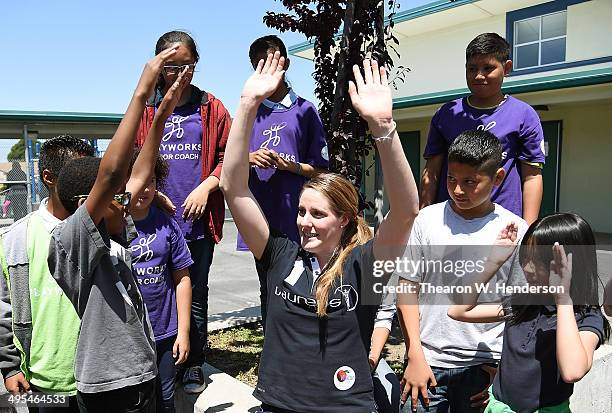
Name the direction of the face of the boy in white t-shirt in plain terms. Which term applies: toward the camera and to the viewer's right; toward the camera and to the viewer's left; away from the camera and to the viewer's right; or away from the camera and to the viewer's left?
toward the camera and to the viewer's left

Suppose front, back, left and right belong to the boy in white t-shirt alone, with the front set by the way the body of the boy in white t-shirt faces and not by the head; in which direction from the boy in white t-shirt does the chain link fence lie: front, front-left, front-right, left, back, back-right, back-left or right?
right

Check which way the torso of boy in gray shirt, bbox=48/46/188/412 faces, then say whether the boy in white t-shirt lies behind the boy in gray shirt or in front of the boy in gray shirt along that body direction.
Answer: in front

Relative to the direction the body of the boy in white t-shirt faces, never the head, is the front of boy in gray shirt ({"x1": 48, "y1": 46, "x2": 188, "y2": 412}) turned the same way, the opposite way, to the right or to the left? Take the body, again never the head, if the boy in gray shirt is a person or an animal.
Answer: the opposite way

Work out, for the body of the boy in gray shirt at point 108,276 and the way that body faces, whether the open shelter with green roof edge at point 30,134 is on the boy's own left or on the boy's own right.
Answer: on the boy's own left

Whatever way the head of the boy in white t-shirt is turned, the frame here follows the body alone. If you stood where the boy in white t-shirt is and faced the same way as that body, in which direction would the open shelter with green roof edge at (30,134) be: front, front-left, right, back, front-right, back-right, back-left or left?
right

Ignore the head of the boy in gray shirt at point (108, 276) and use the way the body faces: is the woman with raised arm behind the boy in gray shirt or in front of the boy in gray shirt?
in front

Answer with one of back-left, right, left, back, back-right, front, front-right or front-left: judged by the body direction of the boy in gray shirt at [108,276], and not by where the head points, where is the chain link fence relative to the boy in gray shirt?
left
